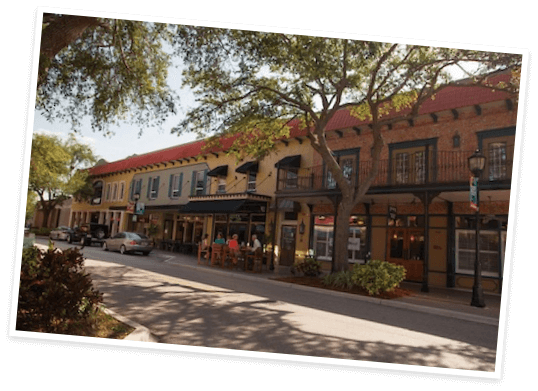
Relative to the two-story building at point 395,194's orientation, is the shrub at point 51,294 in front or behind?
in front

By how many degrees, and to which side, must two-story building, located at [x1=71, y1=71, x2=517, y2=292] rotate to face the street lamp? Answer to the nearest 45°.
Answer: approximately 45° to its left

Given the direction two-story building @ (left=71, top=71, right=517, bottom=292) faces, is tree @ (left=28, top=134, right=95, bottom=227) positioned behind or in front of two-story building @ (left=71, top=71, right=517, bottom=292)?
in front

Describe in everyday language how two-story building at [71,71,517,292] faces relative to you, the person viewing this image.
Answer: facing the viewer and to the left of the viewer
